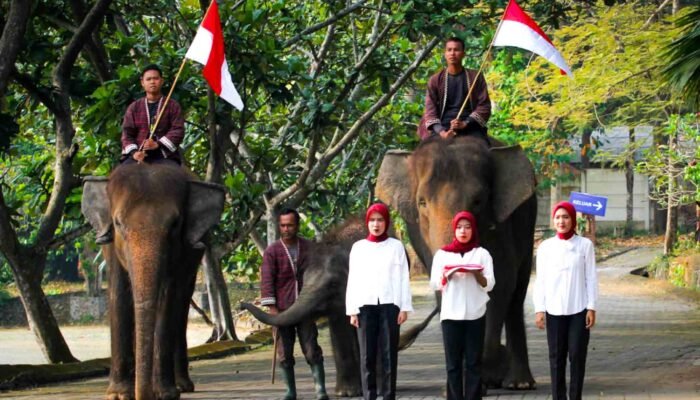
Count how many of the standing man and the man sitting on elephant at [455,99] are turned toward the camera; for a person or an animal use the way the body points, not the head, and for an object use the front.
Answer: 2

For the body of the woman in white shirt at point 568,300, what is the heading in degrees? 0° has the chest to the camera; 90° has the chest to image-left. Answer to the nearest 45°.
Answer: approximately 0°

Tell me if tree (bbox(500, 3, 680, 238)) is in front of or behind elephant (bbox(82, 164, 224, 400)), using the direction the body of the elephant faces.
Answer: behind

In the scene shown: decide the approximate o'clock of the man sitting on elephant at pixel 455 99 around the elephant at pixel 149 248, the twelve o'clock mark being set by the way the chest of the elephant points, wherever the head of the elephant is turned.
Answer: The man sitting on elephant is roughly at 9 o'clock from the elephant.
